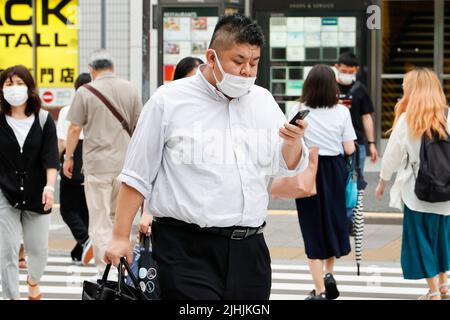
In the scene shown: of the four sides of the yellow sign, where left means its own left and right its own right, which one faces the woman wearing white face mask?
front

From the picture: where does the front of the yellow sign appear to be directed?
toward the camera

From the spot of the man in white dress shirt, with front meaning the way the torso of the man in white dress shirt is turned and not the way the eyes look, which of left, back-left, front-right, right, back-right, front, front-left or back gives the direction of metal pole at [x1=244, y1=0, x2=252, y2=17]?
back-left

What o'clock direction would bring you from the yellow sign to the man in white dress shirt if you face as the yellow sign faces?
The man in white dress shirt is roughly at 12 o'clock from the yellow sign.

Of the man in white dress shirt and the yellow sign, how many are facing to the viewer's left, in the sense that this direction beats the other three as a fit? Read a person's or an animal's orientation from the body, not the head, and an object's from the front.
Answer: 0

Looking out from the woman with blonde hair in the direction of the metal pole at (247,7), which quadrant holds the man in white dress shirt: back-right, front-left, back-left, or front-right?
back-left

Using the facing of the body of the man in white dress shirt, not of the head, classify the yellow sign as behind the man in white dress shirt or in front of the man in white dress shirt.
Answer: behind

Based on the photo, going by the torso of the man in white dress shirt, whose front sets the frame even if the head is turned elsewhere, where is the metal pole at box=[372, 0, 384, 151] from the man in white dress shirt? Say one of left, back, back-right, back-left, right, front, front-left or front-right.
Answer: back-left

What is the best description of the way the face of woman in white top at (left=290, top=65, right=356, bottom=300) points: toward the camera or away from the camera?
away from the camera

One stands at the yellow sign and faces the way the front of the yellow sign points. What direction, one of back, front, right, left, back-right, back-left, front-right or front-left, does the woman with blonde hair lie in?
front

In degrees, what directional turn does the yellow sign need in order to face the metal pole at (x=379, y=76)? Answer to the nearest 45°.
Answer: approximately 90° to its left

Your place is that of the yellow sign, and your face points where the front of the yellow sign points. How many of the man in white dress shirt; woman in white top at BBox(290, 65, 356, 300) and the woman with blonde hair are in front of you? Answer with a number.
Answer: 3

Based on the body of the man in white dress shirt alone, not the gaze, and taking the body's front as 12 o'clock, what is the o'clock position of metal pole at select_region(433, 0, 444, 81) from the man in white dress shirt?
The metal pole is roughly at 8 o'clock from the man in white dress shirt.

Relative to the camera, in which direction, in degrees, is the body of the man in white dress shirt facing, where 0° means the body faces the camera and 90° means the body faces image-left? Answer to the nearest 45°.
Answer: approximately 315°

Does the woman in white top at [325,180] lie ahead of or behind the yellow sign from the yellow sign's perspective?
ahead
